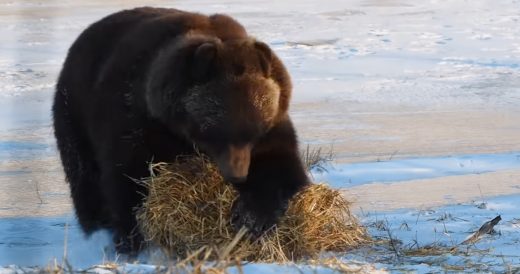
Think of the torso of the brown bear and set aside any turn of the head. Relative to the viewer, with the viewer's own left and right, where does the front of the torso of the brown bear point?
facing the viewer and to the right of the viewer
